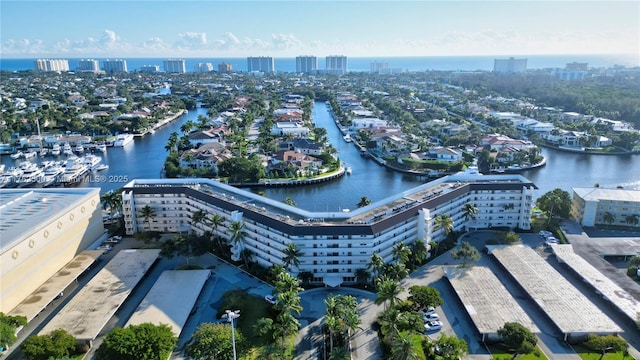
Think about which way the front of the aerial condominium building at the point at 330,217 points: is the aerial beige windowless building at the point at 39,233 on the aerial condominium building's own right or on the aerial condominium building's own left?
on the aerial condominium building's own right

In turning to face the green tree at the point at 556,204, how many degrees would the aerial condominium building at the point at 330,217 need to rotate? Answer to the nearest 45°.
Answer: approximately 90° to its left

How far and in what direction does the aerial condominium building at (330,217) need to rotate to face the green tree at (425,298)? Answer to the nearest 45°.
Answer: approximately 45° to its left

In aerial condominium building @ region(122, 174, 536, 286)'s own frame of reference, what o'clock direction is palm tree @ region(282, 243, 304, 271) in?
The palm tree is roughly at 1 o'clock from the aerial condominium building.

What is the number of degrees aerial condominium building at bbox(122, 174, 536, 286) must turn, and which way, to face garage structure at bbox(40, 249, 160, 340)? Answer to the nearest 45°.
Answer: approximately 45° to its right

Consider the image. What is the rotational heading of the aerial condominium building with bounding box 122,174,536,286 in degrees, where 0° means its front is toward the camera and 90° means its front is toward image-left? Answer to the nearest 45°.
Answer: approximately 0°

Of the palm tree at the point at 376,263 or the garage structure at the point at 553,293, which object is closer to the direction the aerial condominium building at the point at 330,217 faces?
the palm tree

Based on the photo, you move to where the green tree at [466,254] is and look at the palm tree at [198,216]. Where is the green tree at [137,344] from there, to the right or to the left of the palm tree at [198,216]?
left

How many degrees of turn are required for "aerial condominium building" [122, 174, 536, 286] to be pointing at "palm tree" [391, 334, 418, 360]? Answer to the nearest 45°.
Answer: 0° — it already faces it

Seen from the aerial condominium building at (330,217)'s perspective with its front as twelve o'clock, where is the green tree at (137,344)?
The green tree is roughly at 1 o'clock from the aerial condominium building.

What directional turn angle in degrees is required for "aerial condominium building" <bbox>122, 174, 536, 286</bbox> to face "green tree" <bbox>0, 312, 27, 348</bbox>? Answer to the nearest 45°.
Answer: approximately 45° to its right
